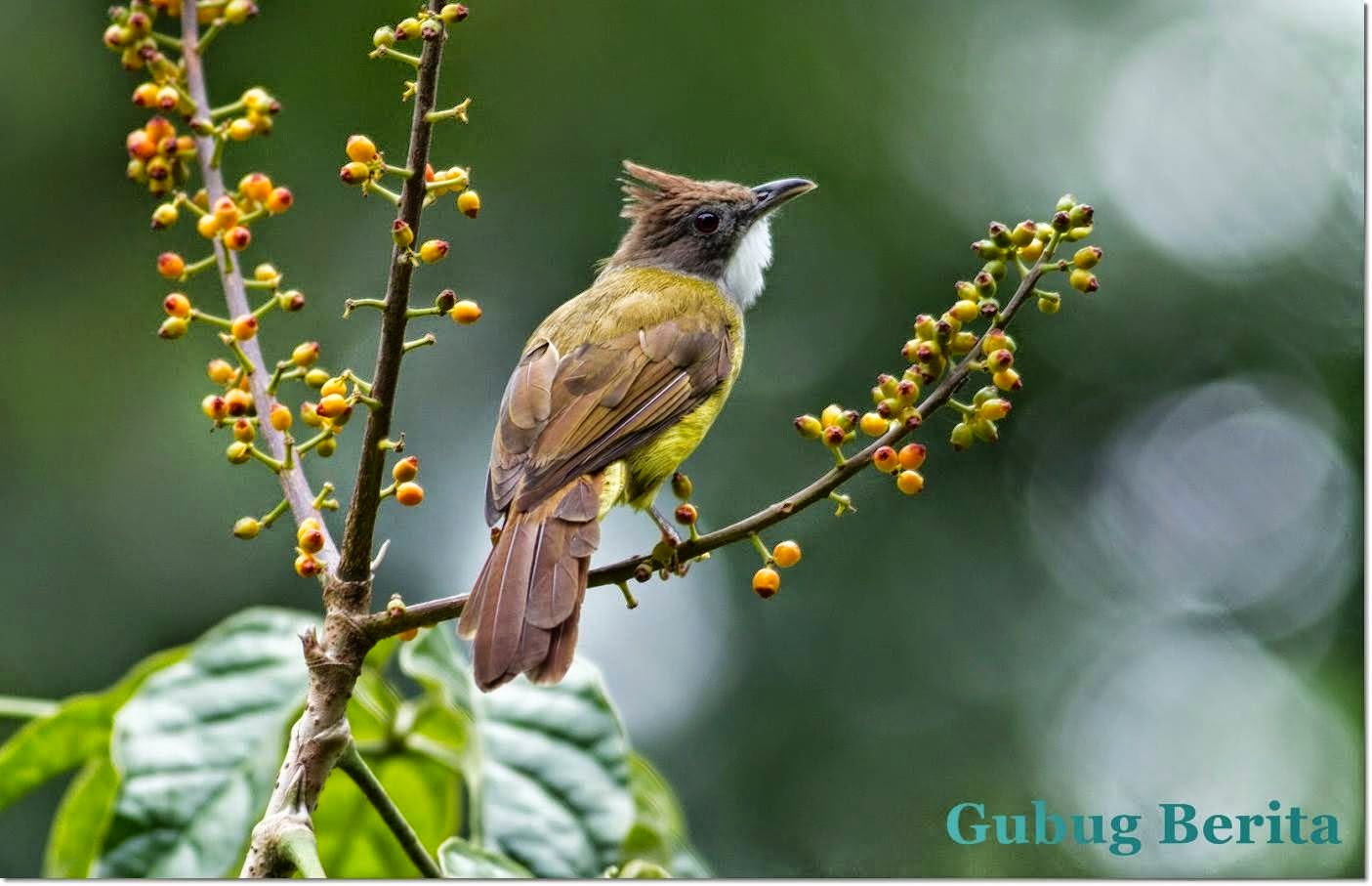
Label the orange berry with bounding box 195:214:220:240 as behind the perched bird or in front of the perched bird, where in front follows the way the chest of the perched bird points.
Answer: behind

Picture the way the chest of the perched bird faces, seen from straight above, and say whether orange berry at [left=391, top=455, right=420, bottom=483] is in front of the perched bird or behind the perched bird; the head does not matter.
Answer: behind

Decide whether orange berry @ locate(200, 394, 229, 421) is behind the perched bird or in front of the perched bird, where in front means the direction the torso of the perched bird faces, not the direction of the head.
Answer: behind

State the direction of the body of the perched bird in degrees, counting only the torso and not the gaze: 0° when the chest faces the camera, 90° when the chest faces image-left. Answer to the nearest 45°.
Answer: approximately 225°

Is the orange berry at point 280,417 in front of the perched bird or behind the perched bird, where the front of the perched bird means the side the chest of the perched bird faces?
behind

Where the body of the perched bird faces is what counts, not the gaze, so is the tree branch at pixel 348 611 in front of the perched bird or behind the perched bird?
behind
